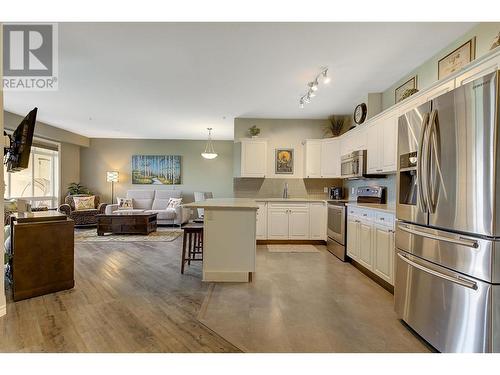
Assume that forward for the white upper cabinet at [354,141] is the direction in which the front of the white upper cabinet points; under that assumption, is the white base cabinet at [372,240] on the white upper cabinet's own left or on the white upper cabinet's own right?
on the white upper cabinet's own left

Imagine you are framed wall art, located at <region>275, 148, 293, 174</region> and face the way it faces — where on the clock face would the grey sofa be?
The grey sofa is roughly at 4 o'clock from the framed wall art.

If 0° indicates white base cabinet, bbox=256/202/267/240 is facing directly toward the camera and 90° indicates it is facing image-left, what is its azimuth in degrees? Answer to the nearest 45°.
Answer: approximately 0°

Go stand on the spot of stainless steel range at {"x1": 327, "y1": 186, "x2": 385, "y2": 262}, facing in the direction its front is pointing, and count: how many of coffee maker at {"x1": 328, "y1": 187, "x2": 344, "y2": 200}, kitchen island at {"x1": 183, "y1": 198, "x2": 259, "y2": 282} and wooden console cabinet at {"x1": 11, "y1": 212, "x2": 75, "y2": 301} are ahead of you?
2

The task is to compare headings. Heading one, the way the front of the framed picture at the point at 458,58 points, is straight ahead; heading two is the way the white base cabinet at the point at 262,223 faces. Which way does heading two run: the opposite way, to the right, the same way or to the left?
to the left

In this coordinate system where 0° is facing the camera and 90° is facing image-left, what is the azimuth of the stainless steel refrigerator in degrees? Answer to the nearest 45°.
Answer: approximately 45°

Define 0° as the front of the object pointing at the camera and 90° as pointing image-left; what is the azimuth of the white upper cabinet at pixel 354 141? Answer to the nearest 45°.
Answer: approximately 45°

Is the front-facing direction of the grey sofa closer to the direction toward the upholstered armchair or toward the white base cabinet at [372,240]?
the white base cabinet
